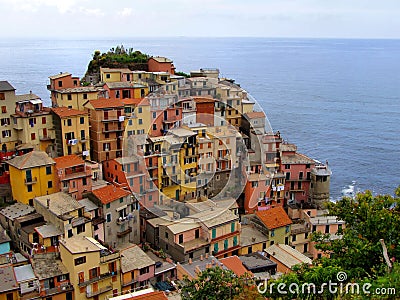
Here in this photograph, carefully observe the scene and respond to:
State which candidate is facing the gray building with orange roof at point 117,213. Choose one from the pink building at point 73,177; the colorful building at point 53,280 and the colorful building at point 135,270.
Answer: the pink building

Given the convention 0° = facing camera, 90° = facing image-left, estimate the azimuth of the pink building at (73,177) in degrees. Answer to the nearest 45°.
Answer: approximately 315°

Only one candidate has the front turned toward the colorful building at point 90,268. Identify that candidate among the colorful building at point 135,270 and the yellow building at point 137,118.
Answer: the yellow building

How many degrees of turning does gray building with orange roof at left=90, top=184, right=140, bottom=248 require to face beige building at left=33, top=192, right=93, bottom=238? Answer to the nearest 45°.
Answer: approximately 90° to its right

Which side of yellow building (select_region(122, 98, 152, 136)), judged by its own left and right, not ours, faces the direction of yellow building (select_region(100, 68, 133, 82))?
back

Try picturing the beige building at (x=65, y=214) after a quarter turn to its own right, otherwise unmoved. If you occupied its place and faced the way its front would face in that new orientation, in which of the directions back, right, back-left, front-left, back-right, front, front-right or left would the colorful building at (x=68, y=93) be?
back-right

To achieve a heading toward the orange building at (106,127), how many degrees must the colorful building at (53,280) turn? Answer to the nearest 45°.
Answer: approximately 135° to its left

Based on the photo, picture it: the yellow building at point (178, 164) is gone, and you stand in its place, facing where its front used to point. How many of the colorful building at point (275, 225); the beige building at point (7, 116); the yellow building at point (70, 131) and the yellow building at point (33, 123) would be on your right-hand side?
3

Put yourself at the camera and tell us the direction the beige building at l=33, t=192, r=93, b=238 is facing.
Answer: facing the viewer and to the right of the viewer

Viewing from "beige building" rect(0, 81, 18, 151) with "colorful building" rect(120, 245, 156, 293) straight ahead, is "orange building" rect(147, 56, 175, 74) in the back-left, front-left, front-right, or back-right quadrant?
back-left

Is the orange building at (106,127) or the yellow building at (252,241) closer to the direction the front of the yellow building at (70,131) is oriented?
the yellow building
